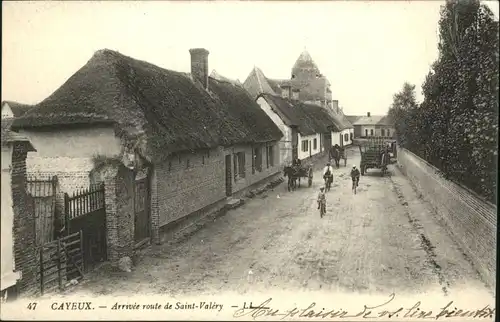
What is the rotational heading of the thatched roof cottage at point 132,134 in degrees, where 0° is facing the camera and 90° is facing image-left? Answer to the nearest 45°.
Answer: approximately 315°

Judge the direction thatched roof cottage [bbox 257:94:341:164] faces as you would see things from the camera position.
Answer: facing the viewer and to the right of the viewer

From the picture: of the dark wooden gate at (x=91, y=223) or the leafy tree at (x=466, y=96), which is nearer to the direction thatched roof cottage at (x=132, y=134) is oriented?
the leafy tree

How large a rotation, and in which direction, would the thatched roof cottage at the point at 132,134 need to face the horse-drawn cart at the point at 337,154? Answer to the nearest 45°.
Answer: approximately 90° to its left

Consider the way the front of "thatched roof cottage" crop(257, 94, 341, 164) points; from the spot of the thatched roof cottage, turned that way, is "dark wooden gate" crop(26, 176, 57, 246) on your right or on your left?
on your right

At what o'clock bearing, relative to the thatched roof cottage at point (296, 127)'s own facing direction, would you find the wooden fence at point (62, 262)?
The wooden fence is roughly at 2 o'clock from the thatched roof cottage.

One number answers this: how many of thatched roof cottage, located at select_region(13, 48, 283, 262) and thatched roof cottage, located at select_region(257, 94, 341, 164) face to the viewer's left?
0

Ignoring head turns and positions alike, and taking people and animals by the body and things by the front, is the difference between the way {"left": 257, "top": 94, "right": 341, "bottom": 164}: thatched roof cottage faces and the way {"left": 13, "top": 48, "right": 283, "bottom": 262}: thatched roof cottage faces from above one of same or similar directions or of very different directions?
same or similar directions

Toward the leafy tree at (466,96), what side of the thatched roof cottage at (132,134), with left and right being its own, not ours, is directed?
front
